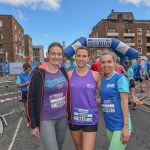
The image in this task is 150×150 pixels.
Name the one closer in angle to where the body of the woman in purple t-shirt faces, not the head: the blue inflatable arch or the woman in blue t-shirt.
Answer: the woman in blue t-shirt

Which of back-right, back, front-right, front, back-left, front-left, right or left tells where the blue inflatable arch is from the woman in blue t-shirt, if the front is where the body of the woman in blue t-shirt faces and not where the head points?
back-right

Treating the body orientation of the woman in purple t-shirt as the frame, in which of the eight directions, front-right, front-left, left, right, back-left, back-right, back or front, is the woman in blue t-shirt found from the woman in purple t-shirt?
front-left

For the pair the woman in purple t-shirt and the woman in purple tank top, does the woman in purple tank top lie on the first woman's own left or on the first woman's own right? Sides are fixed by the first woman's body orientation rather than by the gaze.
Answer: on the first woman's own left

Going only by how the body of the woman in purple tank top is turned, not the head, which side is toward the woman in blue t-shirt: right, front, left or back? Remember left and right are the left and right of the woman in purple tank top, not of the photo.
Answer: left

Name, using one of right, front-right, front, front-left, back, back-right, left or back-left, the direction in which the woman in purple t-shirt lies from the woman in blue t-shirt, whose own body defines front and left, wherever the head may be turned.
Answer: front-right

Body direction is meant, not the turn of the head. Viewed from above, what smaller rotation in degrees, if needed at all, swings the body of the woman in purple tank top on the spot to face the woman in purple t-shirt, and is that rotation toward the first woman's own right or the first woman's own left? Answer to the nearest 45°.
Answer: approximately 90° to the first woman's own right

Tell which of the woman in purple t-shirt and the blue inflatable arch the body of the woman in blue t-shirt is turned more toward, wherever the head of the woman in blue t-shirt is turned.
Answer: the woman in purple t-shirt

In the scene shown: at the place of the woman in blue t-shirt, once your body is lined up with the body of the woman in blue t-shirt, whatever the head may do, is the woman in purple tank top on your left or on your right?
on your right

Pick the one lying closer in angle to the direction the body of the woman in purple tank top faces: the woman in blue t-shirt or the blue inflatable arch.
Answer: the woman in blue t-shirt

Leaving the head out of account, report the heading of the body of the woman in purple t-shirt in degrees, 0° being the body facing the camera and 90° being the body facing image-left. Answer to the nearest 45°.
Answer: approximately 315°
